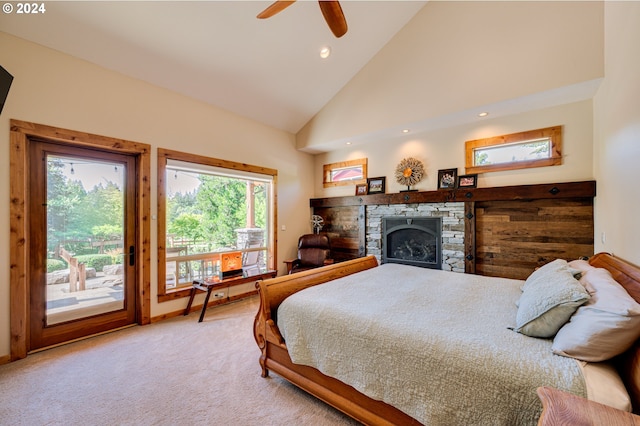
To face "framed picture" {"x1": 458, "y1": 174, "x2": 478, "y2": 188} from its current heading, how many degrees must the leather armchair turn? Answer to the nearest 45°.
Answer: approximately 90° to its left

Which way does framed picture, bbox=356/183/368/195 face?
toward the camera

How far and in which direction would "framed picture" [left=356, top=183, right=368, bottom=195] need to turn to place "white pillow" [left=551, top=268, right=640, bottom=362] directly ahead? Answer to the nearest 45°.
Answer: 0° — it already faces it

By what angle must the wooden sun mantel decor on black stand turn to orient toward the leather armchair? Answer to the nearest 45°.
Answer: approximately 90° to its right

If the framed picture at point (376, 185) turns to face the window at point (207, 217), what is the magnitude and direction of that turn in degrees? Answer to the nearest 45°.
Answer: approximately 45° to its right

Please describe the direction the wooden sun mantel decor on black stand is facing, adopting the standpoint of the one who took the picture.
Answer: facing the viewer

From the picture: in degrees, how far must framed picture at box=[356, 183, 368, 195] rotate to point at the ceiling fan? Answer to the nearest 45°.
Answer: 0° — it already faces it

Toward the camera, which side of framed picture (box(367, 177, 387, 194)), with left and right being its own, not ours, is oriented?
front

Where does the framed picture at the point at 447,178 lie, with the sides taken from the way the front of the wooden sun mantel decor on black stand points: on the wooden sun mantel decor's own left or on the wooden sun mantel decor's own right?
on the wooden sun mantel decor's own left

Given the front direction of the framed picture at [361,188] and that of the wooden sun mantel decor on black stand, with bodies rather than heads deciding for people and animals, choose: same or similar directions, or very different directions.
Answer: same or similar directions

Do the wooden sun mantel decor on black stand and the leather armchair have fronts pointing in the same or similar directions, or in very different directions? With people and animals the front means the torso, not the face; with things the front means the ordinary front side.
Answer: same or similar directions

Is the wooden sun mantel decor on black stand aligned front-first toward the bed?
yes

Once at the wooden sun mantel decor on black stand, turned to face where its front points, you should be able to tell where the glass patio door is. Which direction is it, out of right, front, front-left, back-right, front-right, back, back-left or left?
front-right

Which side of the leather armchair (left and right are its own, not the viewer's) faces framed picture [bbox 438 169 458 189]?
left
